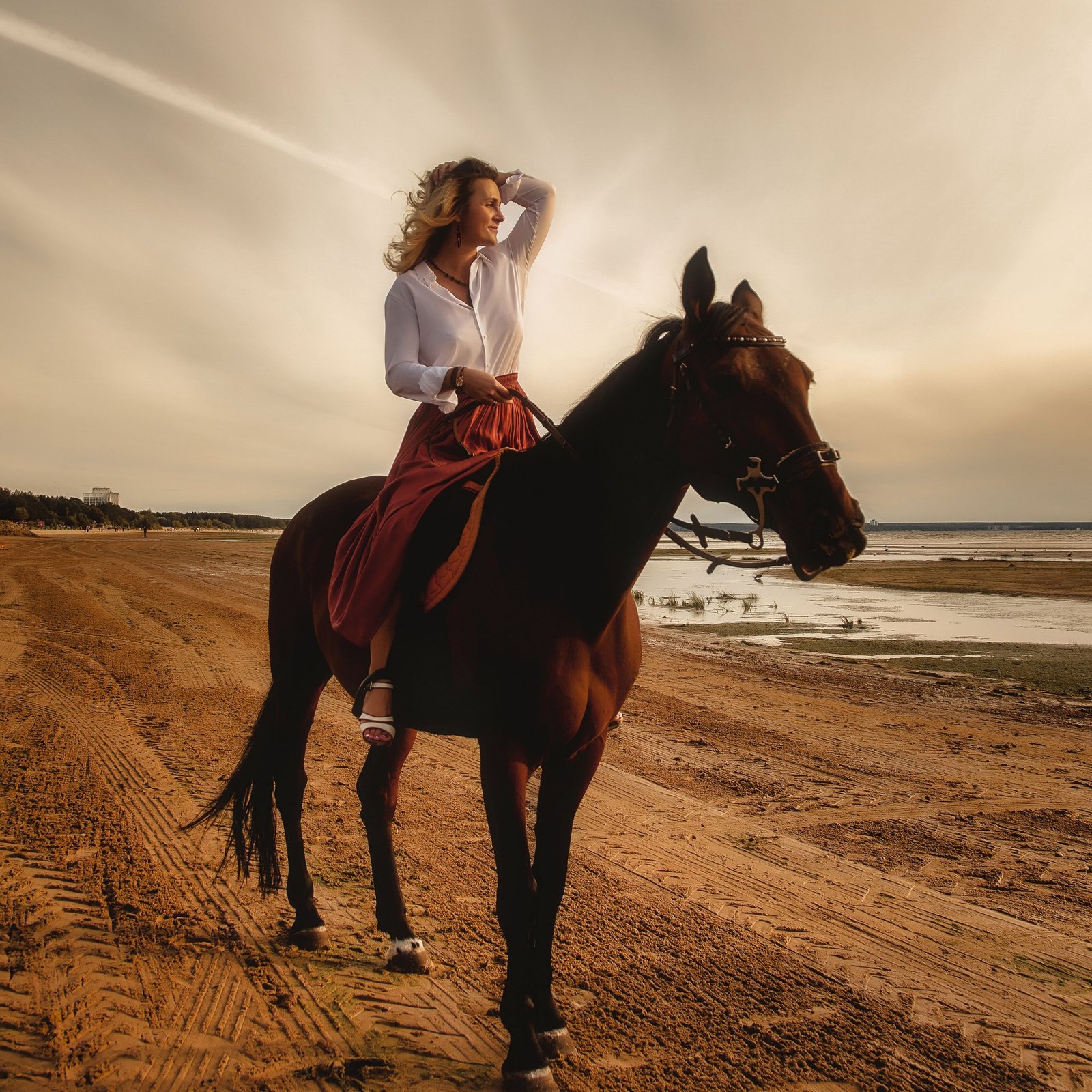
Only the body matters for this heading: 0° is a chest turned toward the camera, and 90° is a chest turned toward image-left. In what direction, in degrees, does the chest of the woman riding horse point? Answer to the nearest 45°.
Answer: approximately 315°

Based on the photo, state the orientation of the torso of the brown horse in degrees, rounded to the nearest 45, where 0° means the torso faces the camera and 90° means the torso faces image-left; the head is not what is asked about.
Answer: approximately 315°

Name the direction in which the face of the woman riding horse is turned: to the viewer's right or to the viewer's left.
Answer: to the viewer's right
